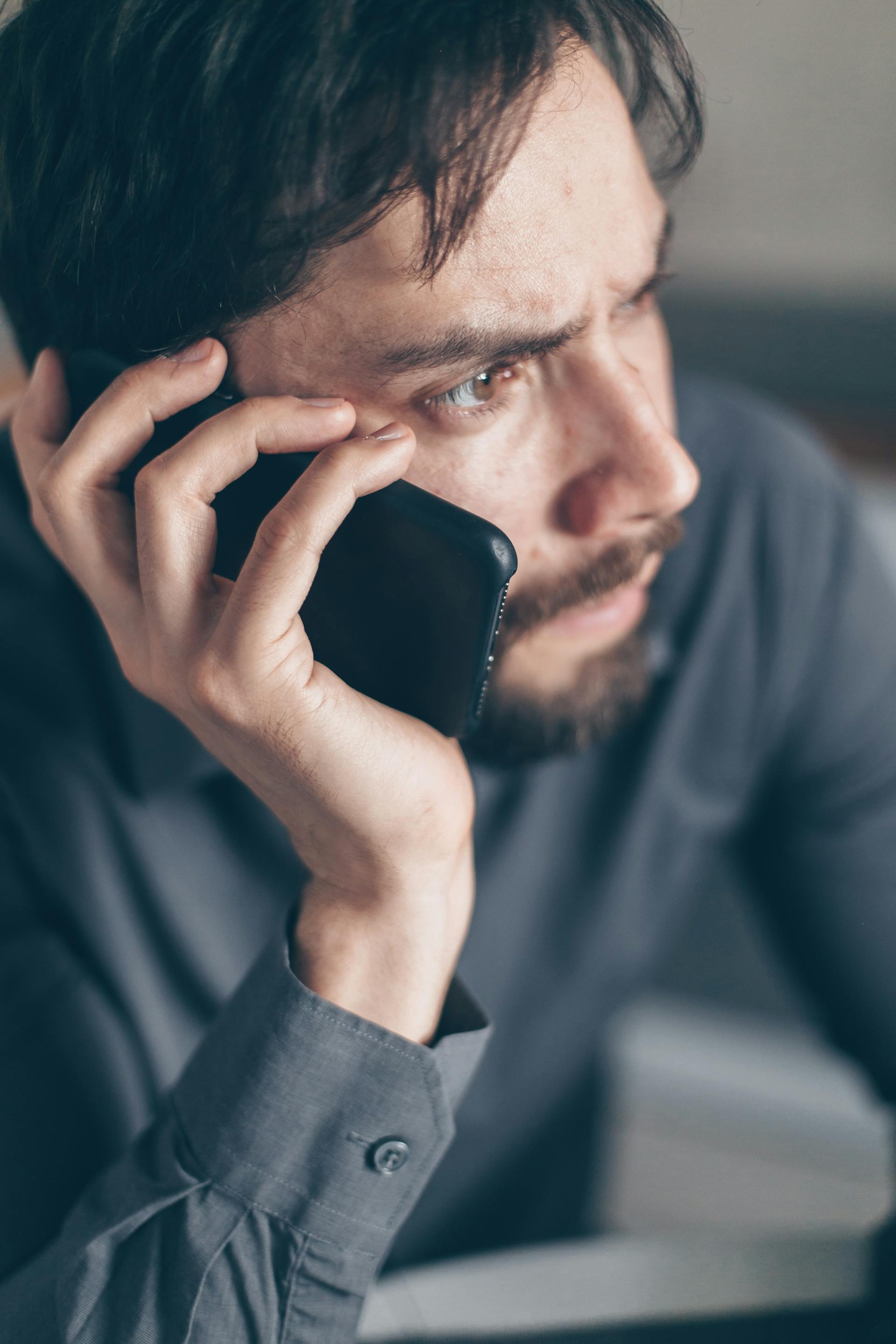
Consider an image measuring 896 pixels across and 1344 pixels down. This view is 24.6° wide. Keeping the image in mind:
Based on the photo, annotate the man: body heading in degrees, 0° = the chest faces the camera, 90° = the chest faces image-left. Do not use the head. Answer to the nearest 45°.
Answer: approximately 315°

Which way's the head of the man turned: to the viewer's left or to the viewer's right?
to the viewer's right
